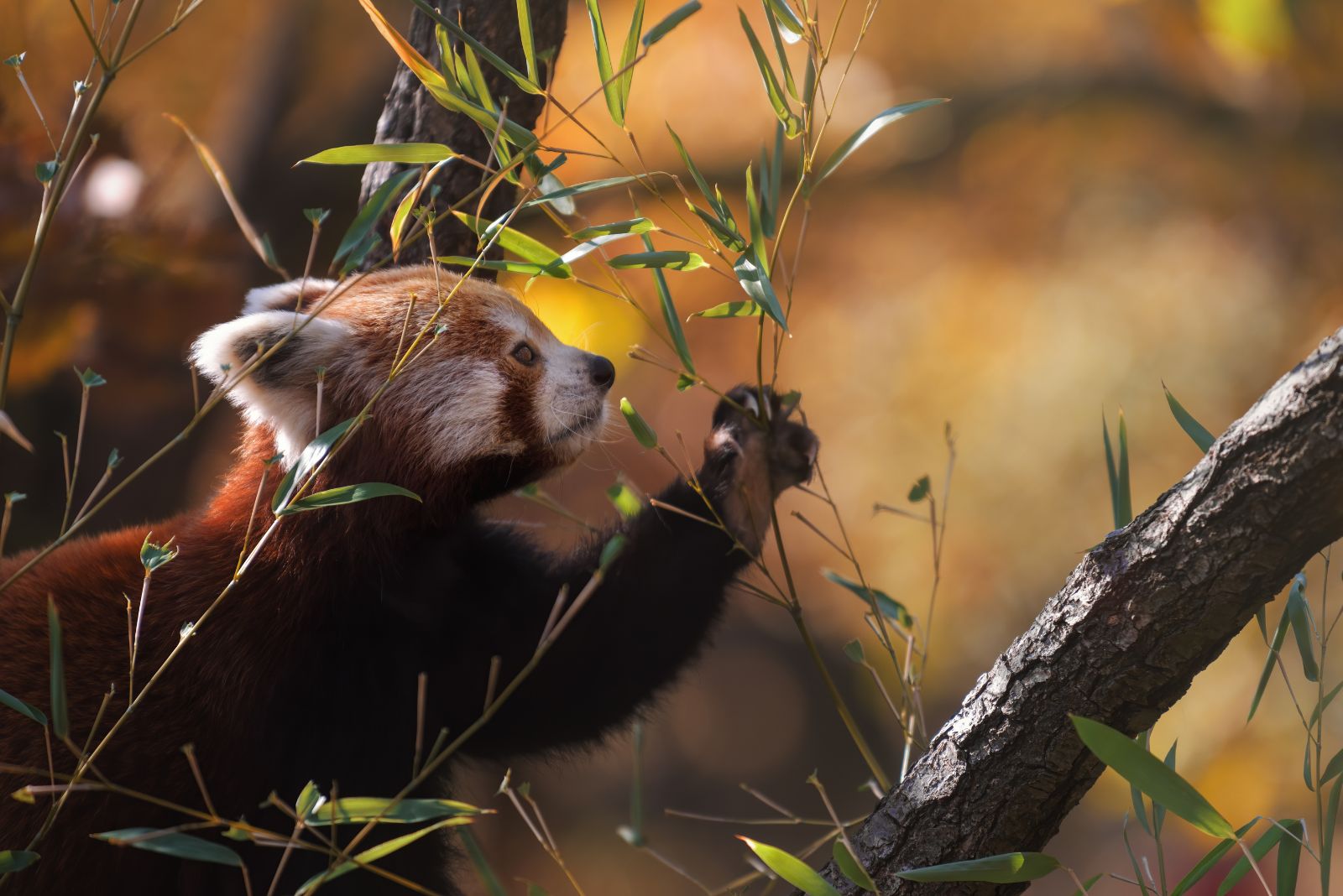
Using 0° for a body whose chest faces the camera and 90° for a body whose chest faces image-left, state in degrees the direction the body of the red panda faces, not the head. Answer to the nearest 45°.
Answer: approximately 270°

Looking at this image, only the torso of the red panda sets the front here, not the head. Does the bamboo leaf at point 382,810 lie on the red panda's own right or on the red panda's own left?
on the red panda's own right

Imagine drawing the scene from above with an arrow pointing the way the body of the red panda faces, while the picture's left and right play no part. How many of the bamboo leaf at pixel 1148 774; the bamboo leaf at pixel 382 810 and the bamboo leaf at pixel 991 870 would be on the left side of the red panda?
0

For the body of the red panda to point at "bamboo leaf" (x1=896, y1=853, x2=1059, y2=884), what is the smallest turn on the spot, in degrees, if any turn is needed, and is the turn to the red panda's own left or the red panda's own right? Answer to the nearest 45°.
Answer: approximately 45° to the red panda's own right

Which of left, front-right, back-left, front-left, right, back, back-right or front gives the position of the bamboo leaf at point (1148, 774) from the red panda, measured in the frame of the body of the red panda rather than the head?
front-right
